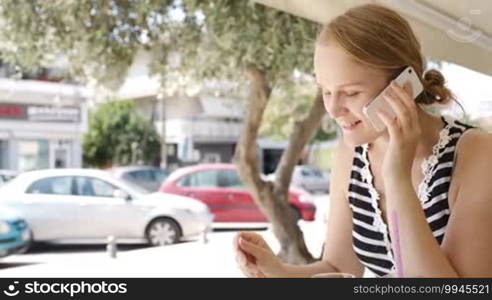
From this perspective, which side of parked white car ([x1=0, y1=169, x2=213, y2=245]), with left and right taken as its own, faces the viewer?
right

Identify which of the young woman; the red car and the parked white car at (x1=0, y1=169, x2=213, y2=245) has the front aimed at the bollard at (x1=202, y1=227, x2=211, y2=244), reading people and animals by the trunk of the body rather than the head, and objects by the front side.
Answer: the parked white car

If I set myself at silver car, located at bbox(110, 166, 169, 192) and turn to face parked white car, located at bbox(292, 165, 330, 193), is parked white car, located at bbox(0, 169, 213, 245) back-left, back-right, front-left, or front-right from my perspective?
back-right

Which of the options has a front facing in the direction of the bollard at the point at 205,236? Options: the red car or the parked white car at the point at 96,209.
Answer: the parked white car

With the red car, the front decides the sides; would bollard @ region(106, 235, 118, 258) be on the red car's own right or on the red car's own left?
on the red car's own right

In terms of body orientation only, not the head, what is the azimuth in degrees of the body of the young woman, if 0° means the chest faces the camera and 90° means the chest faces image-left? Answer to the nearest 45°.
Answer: approximately 45°

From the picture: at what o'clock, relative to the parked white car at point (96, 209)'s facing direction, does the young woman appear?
The young woman is roughly at 3 o'clock from the parked white car.

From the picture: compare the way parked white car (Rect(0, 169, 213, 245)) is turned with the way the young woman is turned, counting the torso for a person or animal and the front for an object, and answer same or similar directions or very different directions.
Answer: very different directions

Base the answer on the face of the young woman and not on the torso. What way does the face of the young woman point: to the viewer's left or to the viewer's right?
to the viewer's left

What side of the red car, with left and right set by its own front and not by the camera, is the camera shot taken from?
right

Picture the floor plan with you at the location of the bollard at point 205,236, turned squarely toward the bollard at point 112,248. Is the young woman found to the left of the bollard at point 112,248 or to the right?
left
